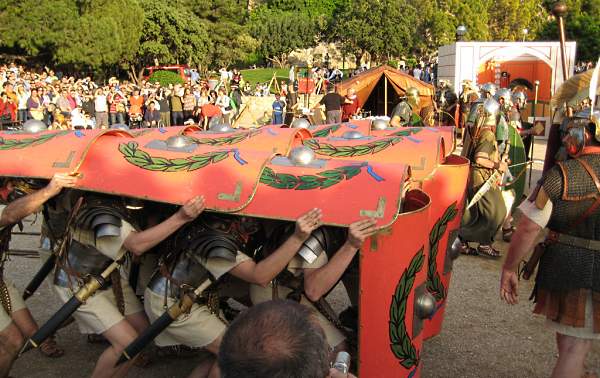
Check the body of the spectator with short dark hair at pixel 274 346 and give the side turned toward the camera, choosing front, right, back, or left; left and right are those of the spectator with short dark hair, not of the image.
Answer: back

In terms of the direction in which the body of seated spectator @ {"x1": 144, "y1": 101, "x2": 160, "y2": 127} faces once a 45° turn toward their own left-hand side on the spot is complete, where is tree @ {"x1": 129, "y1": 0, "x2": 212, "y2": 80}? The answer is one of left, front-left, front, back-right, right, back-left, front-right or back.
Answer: back-left

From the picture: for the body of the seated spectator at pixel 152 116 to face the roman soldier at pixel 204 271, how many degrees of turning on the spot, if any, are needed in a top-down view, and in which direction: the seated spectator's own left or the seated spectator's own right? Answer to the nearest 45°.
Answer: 0° — they already face them

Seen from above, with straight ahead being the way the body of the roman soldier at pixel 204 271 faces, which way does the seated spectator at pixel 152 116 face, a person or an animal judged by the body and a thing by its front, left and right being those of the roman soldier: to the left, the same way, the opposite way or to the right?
to the right

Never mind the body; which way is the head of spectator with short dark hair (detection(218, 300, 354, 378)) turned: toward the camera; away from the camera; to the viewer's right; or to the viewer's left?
away from the camera

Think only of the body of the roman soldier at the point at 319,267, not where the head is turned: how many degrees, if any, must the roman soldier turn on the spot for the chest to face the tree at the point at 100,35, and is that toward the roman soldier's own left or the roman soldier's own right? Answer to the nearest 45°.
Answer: approximately 90° to the roman soldier's own left

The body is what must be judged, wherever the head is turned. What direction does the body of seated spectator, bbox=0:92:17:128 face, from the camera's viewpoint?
toward the camera

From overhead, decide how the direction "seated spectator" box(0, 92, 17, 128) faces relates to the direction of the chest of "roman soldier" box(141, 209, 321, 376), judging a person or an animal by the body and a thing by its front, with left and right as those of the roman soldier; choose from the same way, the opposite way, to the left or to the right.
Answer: to the right

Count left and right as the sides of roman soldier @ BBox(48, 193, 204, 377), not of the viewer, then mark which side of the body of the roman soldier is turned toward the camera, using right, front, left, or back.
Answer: right

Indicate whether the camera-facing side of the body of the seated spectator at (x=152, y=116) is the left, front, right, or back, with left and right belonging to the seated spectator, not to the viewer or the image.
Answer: front

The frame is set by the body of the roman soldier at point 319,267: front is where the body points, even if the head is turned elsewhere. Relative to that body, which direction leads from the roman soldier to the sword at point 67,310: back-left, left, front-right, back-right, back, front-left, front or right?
back

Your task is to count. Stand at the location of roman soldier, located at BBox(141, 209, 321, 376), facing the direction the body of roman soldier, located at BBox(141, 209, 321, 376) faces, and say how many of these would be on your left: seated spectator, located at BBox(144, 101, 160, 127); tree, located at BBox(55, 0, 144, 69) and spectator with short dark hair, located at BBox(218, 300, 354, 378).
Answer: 2

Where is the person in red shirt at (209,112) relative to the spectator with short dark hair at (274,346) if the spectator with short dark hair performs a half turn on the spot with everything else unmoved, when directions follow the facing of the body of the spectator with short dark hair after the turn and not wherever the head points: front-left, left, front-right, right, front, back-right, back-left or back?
back

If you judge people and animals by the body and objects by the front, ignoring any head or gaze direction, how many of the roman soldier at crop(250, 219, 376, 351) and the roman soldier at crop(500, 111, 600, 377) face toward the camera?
0

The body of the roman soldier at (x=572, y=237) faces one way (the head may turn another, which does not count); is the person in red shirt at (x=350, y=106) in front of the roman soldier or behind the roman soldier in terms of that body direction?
in front

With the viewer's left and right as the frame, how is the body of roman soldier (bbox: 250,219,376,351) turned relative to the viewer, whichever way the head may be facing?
facing to the right of the viewer

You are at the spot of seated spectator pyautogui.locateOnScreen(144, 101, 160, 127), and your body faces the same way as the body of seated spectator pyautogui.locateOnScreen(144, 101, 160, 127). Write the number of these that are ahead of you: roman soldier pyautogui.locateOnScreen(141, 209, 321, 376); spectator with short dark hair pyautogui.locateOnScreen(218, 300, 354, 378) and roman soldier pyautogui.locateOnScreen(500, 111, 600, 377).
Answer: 3

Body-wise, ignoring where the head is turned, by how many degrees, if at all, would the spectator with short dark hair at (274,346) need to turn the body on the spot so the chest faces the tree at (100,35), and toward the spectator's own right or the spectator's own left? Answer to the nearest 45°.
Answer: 0° — they already face it

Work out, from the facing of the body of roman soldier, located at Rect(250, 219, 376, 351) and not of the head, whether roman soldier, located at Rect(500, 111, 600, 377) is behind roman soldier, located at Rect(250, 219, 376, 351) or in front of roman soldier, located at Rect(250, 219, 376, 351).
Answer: in front
